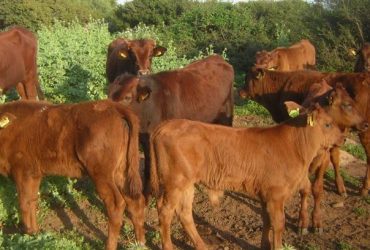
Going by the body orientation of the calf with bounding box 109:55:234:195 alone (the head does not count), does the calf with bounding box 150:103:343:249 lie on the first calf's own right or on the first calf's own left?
on the first calf's own left

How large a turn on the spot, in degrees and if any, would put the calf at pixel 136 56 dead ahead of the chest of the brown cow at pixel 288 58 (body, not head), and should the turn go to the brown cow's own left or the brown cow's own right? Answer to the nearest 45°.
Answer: approximately 45° to the brown cow's own left

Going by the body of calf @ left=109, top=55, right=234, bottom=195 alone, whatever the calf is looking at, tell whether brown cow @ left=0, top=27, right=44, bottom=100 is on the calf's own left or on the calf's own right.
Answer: on the calf's own right

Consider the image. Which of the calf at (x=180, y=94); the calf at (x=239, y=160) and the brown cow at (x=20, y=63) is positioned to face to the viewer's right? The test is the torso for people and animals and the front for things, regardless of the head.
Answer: the calf at (x=239, y=160)

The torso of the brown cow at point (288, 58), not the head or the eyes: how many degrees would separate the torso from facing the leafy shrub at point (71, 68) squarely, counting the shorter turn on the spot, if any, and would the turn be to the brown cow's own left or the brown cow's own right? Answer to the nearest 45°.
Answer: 0° — it already faces it

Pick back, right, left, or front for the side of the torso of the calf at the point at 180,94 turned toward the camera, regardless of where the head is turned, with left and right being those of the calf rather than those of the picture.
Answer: left

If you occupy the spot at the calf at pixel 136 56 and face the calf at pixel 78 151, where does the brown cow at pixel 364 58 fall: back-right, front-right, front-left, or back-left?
back-left

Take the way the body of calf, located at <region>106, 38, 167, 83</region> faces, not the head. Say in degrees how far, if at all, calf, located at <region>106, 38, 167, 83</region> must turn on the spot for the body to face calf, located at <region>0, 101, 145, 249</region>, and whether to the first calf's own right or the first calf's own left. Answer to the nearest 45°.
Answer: approximately 45° to the first calf's own right

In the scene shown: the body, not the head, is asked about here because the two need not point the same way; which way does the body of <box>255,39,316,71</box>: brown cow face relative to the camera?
to the viewer's left

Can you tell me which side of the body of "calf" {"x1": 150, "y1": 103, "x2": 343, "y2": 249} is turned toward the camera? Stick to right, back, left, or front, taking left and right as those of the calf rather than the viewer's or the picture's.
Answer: right
